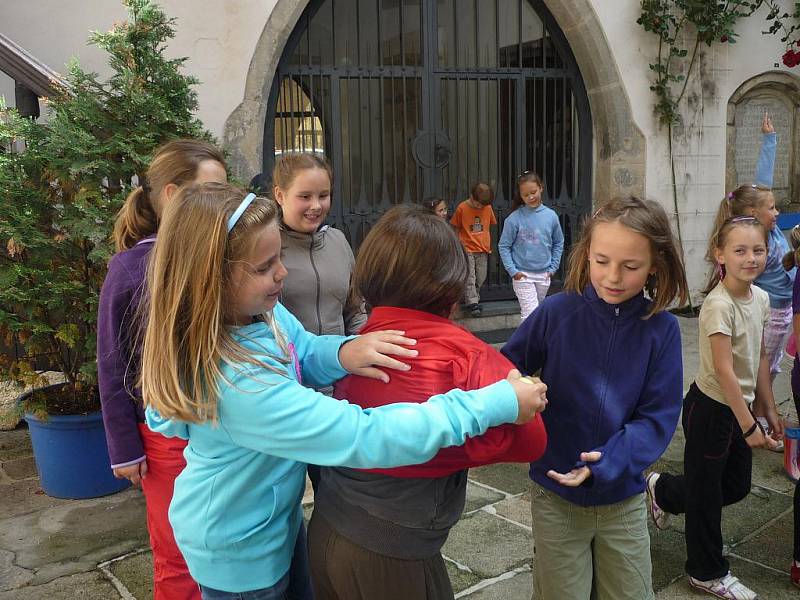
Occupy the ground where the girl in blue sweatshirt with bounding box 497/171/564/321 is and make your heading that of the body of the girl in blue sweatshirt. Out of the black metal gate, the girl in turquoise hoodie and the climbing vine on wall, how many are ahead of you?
1

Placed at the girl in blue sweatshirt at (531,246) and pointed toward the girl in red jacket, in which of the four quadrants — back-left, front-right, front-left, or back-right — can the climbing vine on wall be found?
back-left

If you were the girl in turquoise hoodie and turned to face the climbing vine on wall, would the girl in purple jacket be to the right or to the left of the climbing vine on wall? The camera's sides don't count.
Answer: left

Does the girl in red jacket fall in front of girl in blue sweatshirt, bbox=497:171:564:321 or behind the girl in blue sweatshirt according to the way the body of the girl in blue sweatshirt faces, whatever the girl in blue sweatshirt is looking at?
in front

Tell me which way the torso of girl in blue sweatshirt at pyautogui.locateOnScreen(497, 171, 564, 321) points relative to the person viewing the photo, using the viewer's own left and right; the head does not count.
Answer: facing the viewer

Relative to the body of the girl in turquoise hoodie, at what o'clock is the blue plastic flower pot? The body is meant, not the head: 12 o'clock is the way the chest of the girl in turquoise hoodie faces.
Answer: The blue plastic flower pot is roughly at 8 o'clock from the girl in turquoise hoodie.

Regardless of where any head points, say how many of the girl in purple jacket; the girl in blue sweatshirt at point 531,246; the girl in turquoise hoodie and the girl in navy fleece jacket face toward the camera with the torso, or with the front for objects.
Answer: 2

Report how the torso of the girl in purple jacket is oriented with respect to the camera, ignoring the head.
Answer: to the viewer's right

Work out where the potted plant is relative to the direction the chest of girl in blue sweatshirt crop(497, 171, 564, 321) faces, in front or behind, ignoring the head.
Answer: in front

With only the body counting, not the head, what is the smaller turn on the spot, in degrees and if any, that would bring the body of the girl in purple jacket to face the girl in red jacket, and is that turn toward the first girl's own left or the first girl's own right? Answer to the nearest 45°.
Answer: approximately 45° to the first girl's own right

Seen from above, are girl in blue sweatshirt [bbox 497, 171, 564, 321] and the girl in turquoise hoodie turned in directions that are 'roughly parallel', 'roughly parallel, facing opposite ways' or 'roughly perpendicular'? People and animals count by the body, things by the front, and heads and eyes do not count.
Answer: roughly perpendicular

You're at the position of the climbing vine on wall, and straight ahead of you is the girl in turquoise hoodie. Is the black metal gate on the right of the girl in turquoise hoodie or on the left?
right

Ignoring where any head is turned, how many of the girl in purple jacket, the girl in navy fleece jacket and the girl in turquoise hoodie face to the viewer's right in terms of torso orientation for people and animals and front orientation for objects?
2

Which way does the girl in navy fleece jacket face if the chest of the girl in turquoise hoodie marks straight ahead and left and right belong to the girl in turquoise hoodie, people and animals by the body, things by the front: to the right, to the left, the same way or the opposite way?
to the right

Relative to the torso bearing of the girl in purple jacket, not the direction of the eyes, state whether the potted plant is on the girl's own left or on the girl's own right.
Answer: on the girl's own left

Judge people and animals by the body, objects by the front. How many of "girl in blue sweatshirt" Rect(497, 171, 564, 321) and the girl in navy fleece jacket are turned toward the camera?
2
